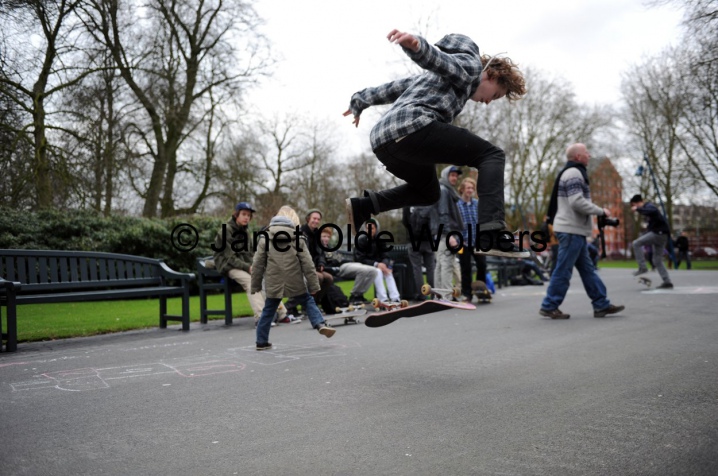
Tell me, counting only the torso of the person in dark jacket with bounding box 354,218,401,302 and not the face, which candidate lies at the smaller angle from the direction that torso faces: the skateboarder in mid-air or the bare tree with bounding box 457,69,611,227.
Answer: the skateboarder in mid-air

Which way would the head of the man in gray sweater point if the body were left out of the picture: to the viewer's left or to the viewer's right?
to the viewer's right

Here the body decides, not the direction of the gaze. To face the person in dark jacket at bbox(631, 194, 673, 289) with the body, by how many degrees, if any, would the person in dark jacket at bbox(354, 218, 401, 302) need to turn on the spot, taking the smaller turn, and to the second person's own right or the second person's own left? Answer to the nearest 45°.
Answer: approximately 90° to the second person's own left

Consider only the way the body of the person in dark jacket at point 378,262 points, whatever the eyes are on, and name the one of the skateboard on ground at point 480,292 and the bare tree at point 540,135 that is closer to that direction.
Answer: the skateboard on ground

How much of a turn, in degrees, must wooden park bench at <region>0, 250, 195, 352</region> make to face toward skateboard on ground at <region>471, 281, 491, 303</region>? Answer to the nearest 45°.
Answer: approximately 45° to its left

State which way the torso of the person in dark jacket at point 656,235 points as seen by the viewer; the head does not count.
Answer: to the viewer's left

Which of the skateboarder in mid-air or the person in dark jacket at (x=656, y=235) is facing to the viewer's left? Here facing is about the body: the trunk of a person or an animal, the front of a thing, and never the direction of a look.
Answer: the person in dark jacket

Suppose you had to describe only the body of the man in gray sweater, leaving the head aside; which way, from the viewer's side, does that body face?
to the viewer's right
